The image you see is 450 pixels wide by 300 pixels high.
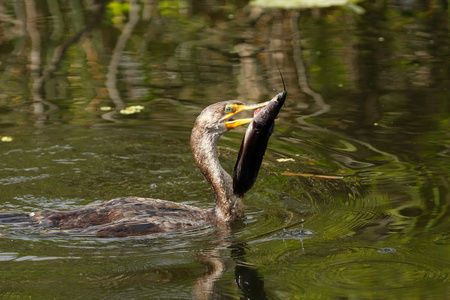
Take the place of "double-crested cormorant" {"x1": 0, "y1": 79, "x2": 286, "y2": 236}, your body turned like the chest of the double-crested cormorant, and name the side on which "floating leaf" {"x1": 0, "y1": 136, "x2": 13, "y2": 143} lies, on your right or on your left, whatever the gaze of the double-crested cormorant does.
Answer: on your left

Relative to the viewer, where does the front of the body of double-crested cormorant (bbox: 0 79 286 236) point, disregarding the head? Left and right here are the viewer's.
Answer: facing to the right of the viewer
